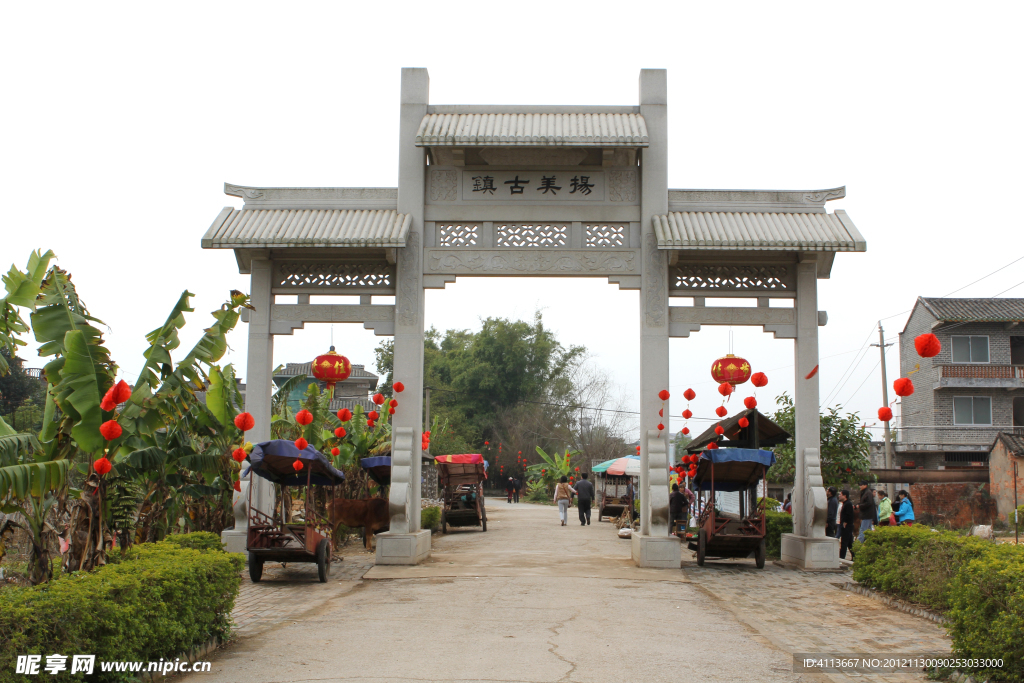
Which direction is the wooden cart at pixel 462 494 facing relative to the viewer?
away from the camera

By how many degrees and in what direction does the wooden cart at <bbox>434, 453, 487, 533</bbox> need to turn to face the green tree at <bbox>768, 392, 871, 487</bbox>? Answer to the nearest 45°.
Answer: approximately 135° to its right

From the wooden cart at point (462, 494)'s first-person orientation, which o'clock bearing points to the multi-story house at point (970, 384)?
The multi-story house is roughly at 2 o'clock from the wooden cart.
